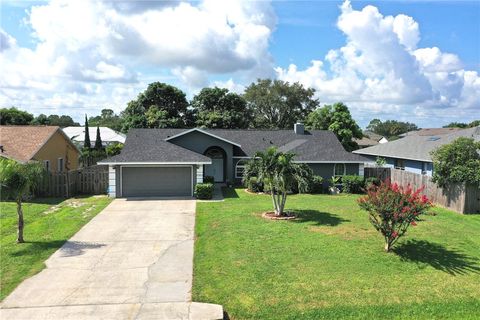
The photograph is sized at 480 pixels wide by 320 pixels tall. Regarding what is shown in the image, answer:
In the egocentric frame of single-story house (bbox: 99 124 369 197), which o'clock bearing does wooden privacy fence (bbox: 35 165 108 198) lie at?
The wooden privacy fence is roughly at 2 o'clock from the single-story house.

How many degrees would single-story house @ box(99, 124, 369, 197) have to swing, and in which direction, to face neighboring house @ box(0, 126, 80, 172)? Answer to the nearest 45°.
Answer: approximately 90° to its right

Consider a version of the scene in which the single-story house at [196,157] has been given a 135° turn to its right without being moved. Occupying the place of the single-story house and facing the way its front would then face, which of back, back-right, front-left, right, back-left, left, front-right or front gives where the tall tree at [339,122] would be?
right

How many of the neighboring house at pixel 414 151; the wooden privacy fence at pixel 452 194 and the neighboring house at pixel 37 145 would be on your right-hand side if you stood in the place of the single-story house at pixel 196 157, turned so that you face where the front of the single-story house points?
1

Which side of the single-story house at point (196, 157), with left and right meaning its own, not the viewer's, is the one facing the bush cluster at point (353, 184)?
left

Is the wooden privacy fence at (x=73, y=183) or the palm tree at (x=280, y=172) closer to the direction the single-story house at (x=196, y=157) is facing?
the palm tree

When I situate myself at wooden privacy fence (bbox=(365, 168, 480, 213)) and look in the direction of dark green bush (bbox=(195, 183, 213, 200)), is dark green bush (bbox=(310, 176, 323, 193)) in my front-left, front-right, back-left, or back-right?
front-right

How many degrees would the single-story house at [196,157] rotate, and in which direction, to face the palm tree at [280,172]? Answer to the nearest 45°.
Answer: approximately 45° to its left

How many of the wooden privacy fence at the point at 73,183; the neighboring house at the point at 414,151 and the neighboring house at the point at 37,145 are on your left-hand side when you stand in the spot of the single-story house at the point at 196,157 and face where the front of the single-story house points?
1

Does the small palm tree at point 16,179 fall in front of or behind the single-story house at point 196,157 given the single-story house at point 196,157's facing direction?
in front

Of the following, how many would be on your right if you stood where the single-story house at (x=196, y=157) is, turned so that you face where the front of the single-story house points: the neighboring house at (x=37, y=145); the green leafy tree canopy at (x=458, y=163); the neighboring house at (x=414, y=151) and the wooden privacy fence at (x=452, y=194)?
1

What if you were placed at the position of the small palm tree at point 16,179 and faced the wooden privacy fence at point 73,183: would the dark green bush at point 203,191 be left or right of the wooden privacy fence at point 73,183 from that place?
right

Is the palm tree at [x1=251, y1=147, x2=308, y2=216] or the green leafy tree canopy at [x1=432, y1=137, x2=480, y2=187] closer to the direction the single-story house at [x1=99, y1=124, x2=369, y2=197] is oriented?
the palm tree

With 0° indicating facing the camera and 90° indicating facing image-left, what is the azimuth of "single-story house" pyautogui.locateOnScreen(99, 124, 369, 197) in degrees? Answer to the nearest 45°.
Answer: approximately 0°

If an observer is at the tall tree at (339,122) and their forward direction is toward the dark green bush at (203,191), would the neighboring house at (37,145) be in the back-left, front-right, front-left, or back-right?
front-right

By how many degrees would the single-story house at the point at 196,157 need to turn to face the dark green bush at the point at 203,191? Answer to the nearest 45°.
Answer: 0° — it already faces it

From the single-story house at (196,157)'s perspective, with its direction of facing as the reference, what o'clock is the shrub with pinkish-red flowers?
The shrub with pinkish-red flowers is roughly at 11 o'clock from the single-story house.

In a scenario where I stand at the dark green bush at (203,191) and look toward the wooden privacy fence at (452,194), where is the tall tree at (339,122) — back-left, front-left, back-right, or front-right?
front-left

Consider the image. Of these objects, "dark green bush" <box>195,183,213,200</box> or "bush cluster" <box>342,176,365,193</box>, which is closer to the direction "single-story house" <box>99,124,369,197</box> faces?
the dark green bush

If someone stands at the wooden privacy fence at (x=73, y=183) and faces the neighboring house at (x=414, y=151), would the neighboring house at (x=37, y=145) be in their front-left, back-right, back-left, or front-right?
back-left

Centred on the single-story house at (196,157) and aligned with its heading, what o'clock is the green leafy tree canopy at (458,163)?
The green leafy tree canopy is roughly at 10 o'clock from the single-story house.
